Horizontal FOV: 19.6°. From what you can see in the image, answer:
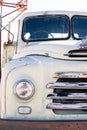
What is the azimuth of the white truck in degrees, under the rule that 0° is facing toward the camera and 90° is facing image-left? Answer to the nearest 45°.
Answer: approximately 0°
